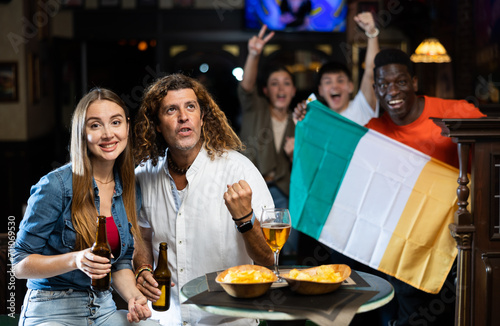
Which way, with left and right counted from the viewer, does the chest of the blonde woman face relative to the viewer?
facing the viewer and to the right of the viewer

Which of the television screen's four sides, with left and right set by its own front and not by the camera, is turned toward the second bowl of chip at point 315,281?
front

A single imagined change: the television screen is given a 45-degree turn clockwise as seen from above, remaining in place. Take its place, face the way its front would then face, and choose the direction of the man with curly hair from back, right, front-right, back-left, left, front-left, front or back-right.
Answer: front-left

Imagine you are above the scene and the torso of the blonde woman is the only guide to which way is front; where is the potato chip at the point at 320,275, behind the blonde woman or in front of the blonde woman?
in front

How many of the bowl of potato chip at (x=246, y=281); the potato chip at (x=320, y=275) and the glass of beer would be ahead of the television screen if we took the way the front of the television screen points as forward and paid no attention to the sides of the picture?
3

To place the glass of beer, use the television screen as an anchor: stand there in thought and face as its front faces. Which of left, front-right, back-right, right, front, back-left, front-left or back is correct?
front

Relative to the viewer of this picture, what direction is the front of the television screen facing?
facing the viewer

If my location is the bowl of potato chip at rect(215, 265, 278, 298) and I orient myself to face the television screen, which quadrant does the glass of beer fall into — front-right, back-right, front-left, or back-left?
front-right

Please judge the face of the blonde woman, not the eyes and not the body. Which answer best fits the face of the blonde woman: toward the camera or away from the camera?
toward the camera

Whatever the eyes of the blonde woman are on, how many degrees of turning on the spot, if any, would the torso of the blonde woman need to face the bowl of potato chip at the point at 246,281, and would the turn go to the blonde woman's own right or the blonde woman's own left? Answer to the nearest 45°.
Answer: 0° — they already face it

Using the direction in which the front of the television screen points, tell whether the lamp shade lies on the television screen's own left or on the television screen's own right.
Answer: on the television screen's own left

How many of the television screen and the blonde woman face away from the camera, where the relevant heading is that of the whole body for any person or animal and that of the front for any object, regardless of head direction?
0

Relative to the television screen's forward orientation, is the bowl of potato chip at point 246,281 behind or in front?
in front
